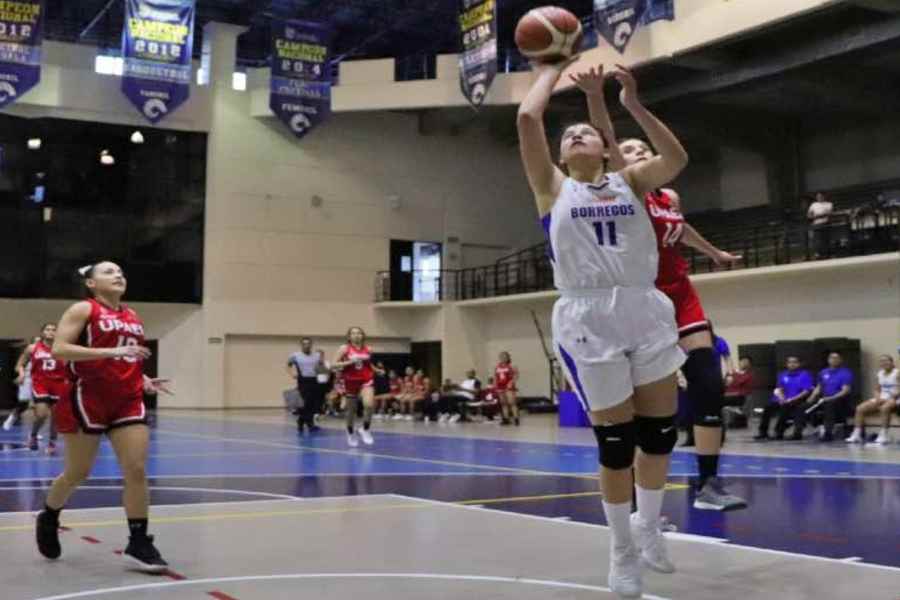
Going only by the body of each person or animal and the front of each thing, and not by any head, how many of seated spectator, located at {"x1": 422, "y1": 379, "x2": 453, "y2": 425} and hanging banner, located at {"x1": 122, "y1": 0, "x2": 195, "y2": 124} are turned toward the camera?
2

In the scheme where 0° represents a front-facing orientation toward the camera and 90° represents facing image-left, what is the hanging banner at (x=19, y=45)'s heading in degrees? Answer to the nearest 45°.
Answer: approximately 0°

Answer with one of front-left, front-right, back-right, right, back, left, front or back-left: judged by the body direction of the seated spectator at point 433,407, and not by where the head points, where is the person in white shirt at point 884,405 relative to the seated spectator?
front-left

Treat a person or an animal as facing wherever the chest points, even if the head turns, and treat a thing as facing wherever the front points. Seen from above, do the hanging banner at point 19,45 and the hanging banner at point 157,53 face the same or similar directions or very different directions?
same or similar directions

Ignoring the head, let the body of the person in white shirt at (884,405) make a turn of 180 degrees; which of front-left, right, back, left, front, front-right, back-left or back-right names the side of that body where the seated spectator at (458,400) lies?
left

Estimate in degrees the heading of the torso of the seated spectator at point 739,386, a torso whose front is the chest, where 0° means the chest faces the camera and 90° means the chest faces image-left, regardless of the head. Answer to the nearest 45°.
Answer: approximately 45°

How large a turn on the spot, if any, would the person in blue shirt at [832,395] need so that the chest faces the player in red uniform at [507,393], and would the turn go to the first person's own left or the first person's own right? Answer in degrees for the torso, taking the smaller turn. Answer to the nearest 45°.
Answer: approximately 90° to the first person's own right

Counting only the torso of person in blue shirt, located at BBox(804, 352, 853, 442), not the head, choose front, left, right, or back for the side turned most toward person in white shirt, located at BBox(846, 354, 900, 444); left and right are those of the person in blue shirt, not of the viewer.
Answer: left

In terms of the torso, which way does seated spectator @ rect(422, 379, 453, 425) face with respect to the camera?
toward the camera

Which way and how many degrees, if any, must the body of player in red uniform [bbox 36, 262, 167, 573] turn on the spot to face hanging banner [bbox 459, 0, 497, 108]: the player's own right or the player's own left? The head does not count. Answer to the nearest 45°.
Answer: approximately 90° to the player's own left

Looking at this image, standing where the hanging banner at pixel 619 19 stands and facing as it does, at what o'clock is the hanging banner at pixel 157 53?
the hanging banner at pixel 157 53 is roughly at 2 o'clock from the hanging banner at pixel 619 19.
